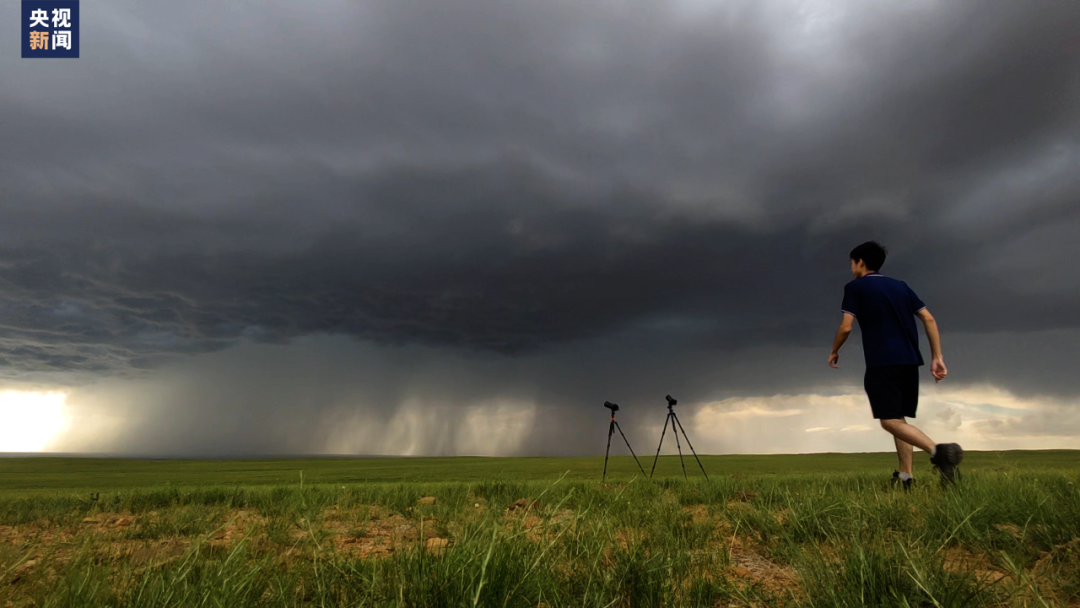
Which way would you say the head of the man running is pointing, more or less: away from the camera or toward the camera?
away from the camera

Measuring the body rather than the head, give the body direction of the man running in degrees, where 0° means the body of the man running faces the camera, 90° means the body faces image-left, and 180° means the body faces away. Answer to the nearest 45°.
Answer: approximately 135°
